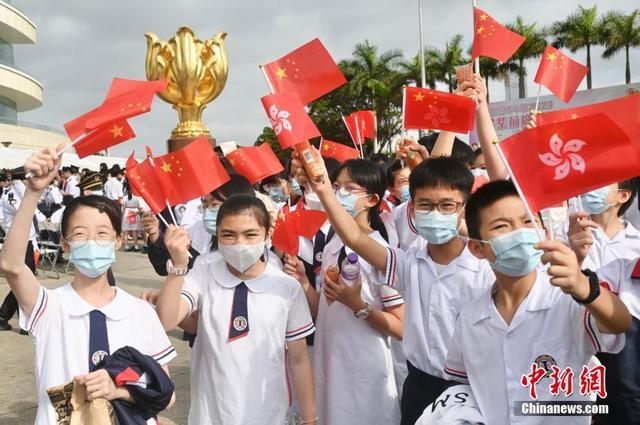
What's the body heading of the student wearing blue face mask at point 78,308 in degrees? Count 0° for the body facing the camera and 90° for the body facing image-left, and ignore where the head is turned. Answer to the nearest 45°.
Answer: approximately 0°

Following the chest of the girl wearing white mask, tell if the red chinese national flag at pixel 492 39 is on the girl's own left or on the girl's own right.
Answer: on the girl's own left

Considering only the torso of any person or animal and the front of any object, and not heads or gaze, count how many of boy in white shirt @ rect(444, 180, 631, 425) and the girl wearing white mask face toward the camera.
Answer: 2

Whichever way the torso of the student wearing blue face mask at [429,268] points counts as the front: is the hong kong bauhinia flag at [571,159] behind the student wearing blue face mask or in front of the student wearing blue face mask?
in front

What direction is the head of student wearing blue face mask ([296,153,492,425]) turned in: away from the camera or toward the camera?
toward the camera

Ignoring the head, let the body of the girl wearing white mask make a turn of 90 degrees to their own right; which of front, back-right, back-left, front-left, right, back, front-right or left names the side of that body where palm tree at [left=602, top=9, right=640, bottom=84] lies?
back-right

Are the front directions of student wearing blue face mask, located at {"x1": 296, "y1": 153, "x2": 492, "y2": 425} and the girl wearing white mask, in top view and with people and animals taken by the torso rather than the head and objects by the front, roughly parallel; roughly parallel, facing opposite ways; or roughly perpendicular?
roughly parallel

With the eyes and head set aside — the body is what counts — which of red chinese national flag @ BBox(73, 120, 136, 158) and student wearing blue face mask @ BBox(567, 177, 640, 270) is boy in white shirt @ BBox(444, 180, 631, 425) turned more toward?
the red chinese national flag

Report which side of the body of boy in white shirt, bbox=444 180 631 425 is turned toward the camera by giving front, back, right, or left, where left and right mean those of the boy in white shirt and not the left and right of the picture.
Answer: front

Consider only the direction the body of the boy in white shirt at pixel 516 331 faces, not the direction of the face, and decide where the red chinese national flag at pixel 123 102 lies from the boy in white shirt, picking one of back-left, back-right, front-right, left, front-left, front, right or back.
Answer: right

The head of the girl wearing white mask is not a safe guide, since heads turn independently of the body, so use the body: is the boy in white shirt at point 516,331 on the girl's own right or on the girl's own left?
on the girl's own left

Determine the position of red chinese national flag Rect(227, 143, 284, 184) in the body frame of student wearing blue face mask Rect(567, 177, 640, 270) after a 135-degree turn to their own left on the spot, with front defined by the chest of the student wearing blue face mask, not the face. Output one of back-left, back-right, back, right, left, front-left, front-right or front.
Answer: back
